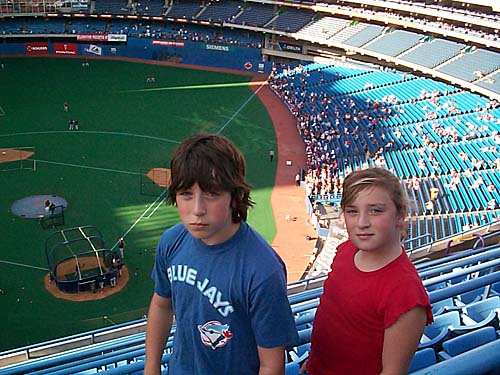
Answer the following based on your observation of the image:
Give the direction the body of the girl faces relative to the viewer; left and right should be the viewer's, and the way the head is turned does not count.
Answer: facing the viewer and to the left of the viewer

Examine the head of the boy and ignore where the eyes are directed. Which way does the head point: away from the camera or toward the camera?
toward the camera

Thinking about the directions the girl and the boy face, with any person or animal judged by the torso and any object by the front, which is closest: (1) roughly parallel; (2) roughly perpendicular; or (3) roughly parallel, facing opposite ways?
roughly parallel

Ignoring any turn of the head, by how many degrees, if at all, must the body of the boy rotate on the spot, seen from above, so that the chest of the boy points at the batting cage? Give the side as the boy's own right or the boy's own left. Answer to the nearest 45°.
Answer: approximately 135° to the boy's own right

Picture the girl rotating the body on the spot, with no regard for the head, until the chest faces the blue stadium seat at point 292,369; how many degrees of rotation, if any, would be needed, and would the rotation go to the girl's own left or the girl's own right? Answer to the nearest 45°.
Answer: approximately 90° to the girl's own right

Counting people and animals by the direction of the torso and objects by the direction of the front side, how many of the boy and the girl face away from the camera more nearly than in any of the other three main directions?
0

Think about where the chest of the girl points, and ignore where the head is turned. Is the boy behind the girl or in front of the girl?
in front
